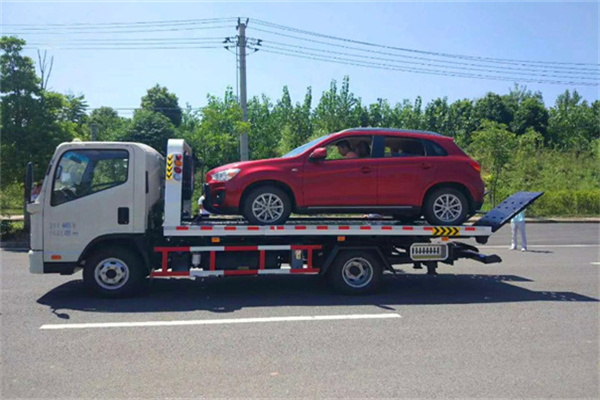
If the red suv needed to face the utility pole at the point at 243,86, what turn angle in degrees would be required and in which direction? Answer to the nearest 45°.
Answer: approximately 90° to its right

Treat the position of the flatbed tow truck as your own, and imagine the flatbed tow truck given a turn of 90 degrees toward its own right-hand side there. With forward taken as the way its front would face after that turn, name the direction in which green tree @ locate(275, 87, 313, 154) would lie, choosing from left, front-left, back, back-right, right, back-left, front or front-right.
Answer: front

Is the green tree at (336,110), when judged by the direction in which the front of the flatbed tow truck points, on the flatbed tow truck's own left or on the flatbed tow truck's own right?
on the flatbed tow truck's own right

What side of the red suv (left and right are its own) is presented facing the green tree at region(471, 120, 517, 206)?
right

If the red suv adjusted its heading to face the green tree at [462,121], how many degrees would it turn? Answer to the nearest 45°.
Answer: approximately 90° to its right

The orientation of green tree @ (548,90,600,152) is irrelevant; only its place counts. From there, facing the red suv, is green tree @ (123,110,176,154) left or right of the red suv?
right

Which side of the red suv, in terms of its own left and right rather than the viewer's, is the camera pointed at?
left

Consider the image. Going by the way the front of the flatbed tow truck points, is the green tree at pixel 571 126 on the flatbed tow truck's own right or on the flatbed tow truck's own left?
on the flatbed tow truck's own right

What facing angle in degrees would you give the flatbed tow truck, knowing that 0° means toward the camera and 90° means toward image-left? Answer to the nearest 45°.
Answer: approximately 90°

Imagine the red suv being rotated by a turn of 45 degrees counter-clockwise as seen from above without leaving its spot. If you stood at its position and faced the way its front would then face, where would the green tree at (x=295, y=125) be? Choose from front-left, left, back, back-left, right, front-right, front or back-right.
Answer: back-right

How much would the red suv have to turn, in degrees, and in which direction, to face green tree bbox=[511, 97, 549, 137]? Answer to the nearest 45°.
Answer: approximately 90° to its right

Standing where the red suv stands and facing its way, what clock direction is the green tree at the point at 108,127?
The green tree is roughly at 2 o'clock from the red suv.
